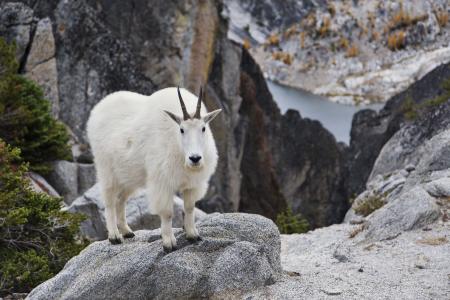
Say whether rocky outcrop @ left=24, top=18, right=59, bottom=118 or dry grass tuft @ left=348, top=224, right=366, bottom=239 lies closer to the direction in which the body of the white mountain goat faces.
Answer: the dry grass tuft

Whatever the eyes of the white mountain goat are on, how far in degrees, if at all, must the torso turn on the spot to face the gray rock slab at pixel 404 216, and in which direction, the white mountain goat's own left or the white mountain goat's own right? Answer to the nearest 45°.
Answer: approximately 90° to the white mountain goat's own left

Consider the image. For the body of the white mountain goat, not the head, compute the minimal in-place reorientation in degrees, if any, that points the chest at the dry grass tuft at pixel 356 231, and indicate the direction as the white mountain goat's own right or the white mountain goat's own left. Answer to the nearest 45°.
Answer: approximately 90° to the white mountain goat's own left

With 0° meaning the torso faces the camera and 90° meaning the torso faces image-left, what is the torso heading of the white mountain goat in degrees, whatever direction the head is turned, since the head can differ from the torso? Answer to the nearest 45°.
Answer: approximately 315°

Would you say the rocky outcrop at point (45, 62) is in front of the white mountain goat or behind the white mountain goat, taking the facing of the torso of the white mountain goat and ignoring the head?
behind

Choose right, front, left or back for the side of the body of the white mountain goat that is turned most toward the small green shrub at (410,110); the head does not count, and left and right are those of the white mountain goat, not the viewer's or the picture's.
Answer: left

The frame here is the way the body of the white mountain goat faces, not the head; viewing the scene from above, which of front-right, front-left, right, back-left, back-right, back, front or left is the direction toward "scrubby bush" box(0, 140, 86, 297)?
back

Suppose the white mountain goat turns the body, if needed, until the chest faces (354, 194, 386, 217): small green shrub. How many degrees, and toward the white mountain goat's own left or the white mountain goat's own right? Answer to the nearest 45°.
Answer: approximately 90° to the white mountain goat's own left

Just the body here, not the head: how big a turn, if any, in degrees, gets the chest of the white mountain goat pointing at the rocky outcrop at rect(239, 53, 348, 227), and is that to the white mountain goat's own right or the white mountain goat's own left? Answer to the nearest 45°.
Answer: approximately 135° to the white mountain goat's own left

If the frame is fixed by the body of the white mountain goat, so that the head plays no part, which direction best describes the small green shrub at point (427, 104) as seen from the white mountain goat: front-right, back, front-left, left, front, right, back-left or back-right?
left

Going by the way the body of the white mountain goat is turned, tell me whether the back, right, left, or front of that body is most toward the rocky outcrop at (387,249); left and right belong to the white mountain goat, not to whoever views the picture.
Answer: left
